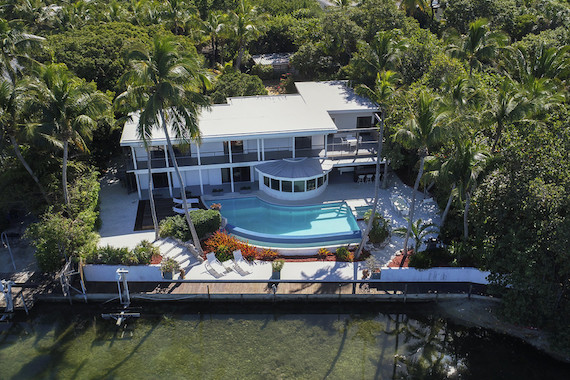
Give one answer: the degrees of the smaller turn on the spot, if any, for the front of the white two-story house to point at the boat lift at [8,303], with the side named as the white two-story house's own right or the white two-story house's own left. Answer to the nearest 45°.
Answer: approximately 45° to the white two-story house's own right

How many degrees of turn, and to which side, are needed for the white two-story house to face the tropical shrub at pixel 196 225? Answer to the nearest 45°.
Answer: approximately 45° to its right

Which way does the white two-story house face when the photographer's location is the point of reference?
facing the viewer

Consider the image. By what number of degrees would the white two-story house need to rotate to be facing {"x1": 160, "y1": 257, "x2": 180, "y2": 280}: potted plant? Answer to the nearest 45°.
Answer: approximately 45° to its right

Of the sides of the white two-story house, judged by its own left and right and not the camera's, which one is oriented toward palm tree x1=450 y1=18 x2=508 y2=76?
left

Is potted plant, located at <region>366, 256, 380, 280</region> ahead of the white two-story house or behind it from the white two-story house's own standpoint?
ahead

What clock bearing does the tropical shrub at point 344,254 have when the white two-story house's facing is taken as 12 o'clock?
The tropical shrub is roughly at 11 o'clock from the white two-story house.

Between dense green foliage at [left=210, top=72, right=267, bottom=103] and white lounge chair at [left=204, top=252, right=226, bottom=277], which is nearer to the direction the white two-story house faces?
the white lounge chair

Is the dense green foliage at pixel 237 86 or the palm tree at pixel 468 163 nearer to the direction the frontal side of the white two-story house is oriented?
the palm tree

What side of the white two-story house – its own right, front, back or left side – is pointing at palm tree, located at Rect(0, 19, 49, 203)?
right

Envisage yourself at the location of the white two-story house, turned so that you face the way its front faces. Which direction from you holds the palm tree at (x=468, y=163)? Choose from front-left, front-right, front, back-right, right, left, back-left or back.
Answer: front-left

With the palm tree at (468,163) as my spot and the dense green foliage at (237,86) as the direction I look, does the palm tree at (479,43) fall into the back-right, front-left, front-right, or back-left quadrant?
front-right

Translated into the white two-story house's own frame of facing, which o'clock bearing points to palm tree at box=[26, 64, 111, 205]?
The palm tree is roughly at 2 o'clock from the white two-story house.

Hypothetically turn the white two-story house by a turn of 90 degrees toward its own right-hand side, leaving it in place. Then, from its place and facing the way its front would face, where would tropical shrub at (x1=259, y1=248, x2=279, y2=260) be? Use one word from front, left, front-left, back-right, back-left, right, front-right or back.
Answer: left

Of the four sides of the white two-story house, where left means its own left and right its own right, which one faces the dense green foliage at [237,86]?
back
